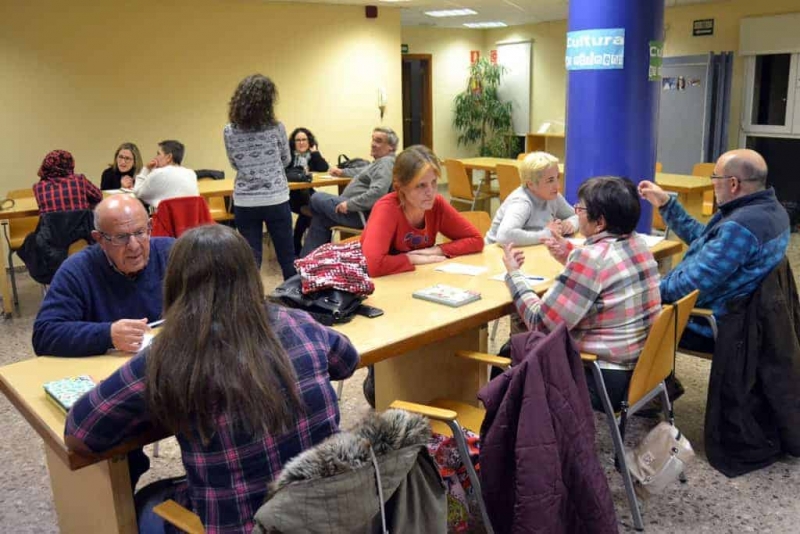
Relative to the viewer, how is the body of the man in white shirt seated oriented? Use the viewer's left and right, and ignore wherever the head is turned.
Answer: facing away from the viewer and to the left of the viewer

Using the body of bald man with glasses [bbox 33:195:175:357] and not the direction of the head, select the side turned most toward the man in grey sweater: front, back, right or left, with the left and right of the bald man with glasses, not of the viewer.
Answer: left

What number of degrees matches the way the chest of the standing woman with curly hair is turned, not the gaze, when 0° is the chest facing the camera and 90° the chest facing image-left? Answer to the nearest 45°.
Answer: approximately 180°

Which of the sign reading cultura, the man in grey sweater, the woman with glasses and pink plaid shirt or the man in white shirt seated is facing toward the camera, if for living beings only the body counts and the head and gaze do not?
the sign reading cultura

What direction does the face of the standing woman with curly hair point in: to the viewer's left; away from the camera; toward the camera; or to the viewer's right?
away from the camera

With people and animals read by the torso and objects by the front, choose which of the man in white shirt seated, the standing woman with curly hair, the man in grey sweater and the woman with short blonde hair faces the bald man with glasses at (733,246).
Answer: the woman with short blonde hair

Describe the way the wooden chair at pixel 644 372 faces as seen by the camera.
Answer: facing away from the viewer and to the left of the viewer

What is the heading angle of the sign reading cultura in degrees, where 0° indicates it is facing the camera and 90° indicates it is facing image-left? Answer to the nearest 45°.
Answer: approximately 0°

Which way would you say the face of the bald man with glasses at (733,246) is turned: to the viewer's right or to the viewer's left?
to the viewer's left

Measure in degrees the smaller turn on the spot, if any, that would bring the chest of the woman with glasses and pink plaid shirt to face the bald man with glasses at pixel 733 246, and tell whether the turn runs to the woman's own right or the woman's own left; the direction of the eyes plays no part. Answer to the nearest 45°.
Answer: approximately 90° to the woman's own right

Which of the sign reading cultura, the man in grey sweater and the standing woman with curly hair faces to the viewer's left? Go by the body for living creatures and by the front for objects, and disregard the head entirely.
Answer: the man in grey sweater

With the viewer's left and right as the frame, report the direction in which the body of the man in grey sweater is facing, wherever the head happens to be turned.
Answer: facing to the left of the viewer

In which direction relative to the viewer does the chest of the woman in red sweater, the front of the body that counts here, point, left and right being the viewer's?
facing the viewer and to the right of the viewer

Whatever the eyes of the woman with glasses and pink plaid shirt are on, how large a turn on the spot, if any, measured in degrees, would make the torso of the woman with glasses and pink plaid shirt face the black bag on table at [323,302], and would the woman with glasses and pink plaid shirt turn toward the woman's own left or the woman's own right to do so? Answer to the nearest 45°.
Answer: approximately 45° to the woman's own left

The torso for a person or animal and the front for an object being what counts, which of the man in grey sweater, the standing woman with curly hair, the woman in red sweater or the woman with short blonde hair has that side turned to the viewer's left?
the man in grey sweater

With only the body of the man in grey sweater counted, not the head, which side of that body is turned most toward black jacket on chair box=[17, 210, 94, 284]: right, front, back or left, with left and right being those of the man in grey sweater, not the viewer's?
front

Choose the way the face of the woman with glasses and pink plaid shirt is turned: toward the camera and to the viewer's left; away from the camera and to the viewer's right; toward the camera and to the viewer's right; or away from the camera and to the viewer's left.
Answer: away from the camera and to the viewer's left

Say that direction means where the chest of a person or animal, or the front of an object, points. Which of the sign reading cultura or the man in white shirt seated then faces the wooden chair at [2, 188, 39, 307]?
the man in white shirt seated

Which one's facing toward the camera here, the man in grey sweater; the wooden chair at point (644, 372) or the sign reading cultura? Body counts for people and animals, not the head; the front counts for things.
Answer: the sign reading cultura

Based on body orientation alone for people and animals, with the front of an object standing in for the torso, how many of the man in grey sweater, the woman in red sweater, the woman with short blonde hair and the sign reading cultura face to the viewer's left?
1

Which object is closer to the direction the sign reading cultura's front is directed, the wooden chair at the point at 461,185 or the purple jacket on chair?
the purple jacket on chair

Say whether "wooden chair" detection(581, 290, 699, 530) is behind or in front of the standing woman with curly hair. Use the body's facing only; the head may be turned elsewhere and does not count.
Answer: behind
